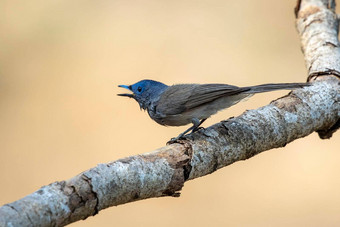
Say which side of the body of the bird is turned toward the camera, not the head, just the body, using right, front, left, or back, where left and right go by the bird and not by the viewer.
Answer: left
